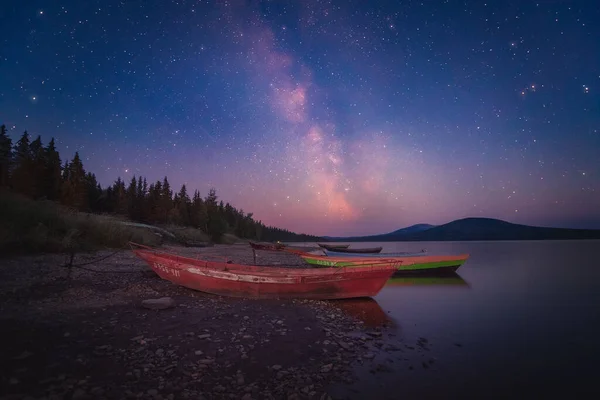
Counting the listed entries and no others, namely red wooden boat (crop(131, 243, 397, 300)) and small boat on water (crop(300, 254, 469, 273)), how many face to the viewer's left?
2

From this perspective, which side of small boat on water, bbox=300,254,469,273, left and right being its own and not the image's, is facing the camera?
left

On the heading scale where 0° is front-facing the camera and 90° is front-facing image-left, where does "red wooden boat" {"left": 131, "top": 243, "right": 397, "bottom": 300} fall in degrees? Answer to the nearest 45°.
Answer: approximately 90°

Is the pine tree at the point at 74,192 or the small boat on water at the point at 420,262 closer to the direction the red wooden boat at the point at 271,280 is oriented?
the pine tree

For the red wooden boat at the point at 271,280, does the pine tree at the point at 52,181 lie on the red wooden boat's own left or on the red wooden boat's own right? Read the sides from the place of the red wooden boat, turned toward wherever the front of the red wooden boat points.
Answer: on the red wooden boat's own right

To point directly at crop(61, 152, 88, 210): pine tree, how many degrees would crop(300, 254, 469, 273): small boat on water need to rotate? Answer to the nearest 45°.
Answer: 0° — it already faces it
